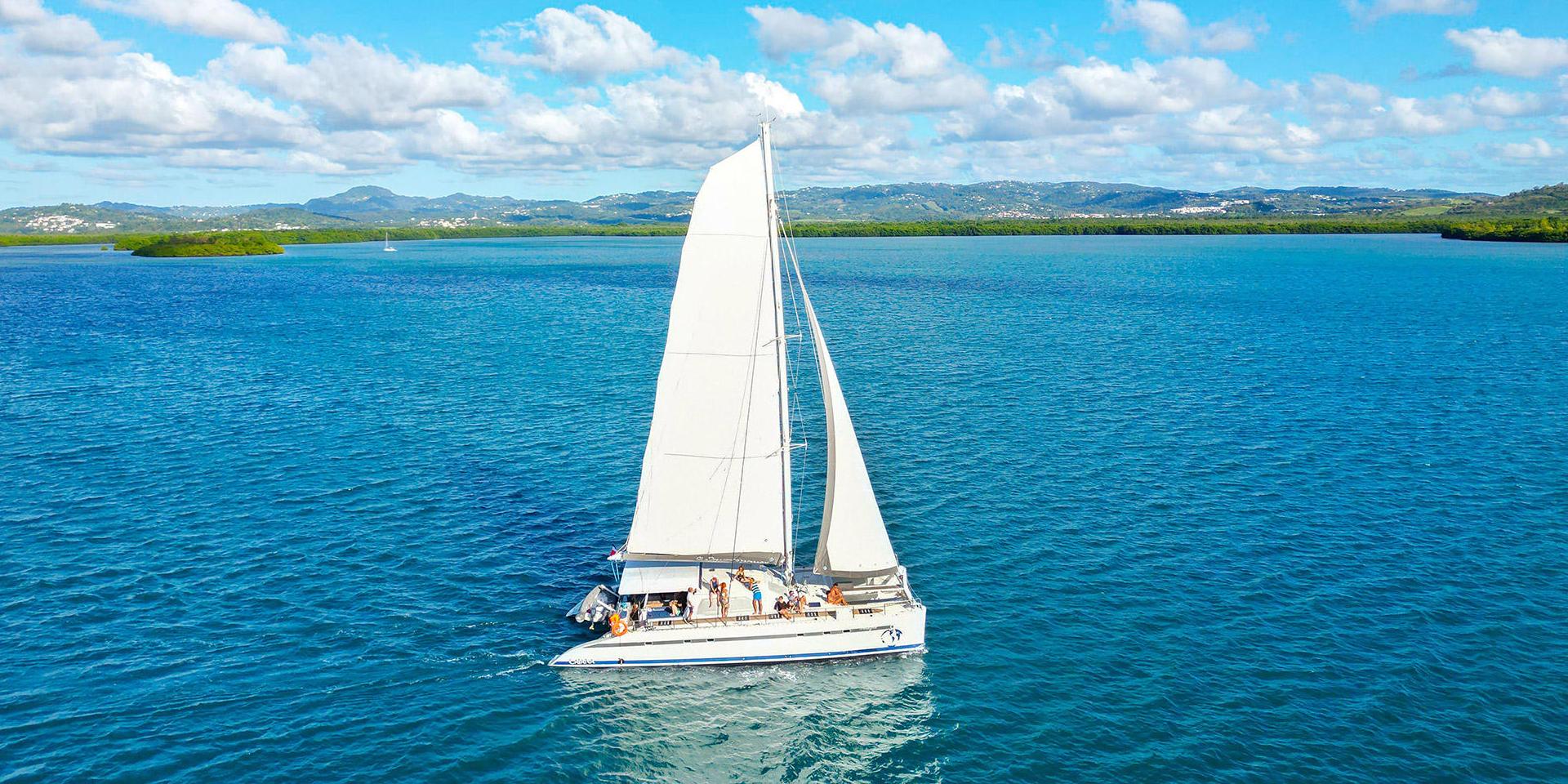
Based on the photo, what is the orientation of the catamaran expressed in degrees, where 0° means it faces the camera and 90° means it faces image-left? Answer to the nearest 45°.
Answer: approximately 270°
